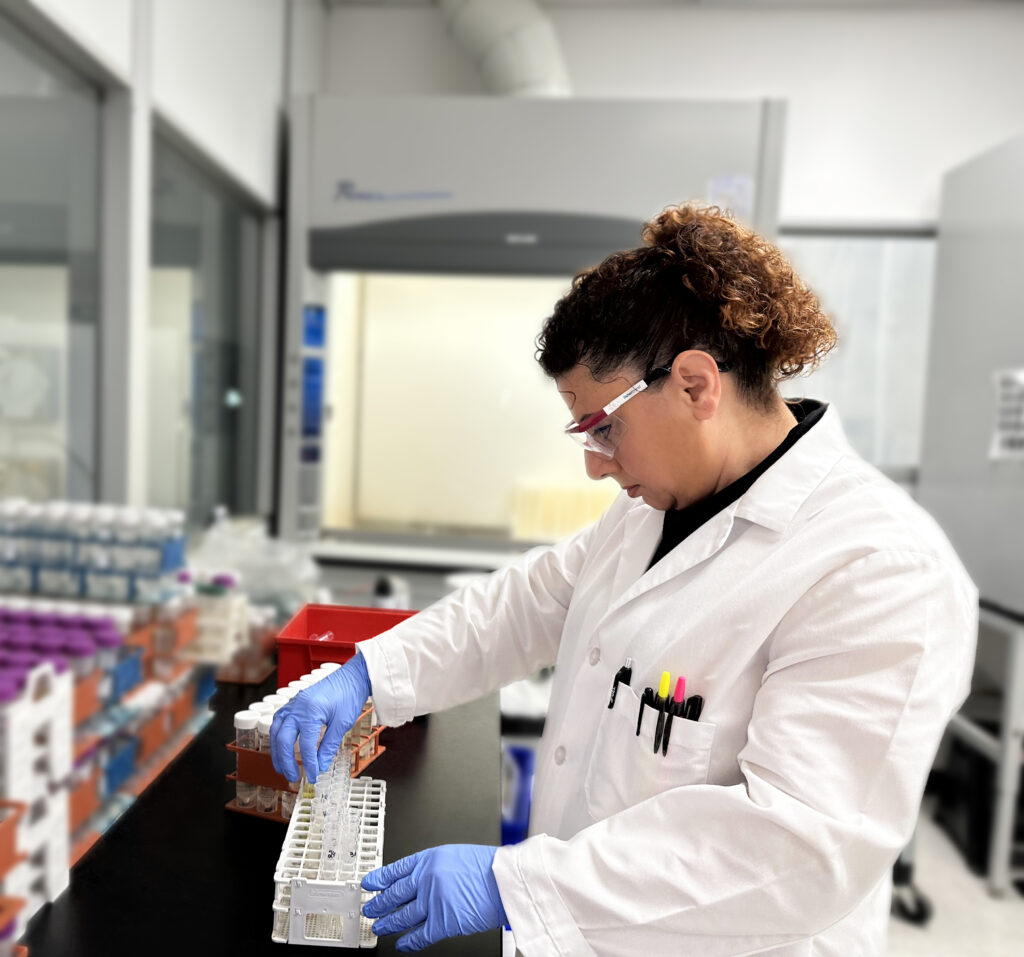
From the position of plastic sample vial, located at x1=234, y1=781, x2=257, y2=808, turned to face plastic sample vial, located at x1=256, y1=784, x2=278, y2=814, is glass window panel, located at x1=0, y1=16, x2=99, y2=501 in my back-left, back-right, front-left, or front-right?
back-left

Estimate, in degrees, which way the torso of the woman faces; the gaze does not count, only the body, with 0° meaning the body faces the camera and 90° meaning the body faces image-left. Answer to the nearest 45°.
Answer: approximately 45°

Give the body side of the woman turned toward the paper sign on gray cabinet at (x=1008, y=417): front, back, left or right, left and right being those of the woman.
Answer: back

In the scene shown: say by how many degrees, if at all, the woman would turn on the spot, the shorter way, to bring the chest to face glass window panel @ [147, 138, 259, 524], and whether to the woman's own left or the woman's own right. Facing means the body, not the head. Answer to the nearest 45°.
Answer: approximately 90° to the woman's own right

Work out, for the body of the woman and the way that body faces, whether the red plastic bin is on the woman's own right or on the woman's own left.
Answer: on the woman's own right

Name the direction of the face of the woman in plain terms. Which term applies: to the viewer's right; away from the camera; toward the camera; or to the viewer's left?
to the viewer's left
